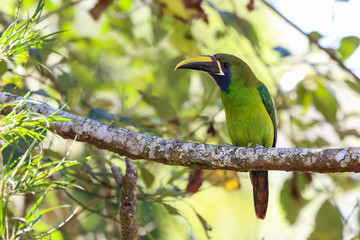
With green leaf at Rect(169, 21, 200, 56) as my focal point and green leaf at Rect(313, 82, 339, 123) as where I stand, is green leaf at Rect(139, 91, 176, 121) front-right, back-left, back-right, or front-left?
front-left

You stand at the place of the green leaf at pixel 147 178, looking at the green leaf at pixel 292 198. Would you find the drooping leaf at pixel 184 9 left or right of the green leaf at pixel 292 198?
left

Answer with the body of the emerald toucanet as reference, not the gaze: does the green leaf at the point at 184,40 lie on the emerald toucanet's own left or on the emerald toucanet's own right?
on the emerald toucanet's own right

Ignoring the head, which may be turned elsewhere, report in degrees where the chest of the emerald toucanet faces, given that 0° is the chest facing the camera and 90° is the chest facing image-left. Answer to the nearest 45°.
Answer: approximately 45°

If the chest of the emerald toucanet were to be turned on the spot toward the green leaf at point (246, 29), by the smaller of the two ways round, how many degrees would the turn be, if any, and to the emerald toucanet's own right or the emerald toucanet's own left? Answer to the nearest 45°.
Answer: approximately 135° to the emerald toucanet's own right

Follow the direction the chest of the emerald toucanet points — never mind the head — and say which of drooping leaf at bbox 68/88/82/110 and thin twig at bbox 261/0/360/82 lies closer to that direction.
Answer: the drooping leaf

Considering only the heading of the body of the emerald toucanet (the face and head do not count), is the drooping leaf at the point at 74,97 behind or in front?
in front
